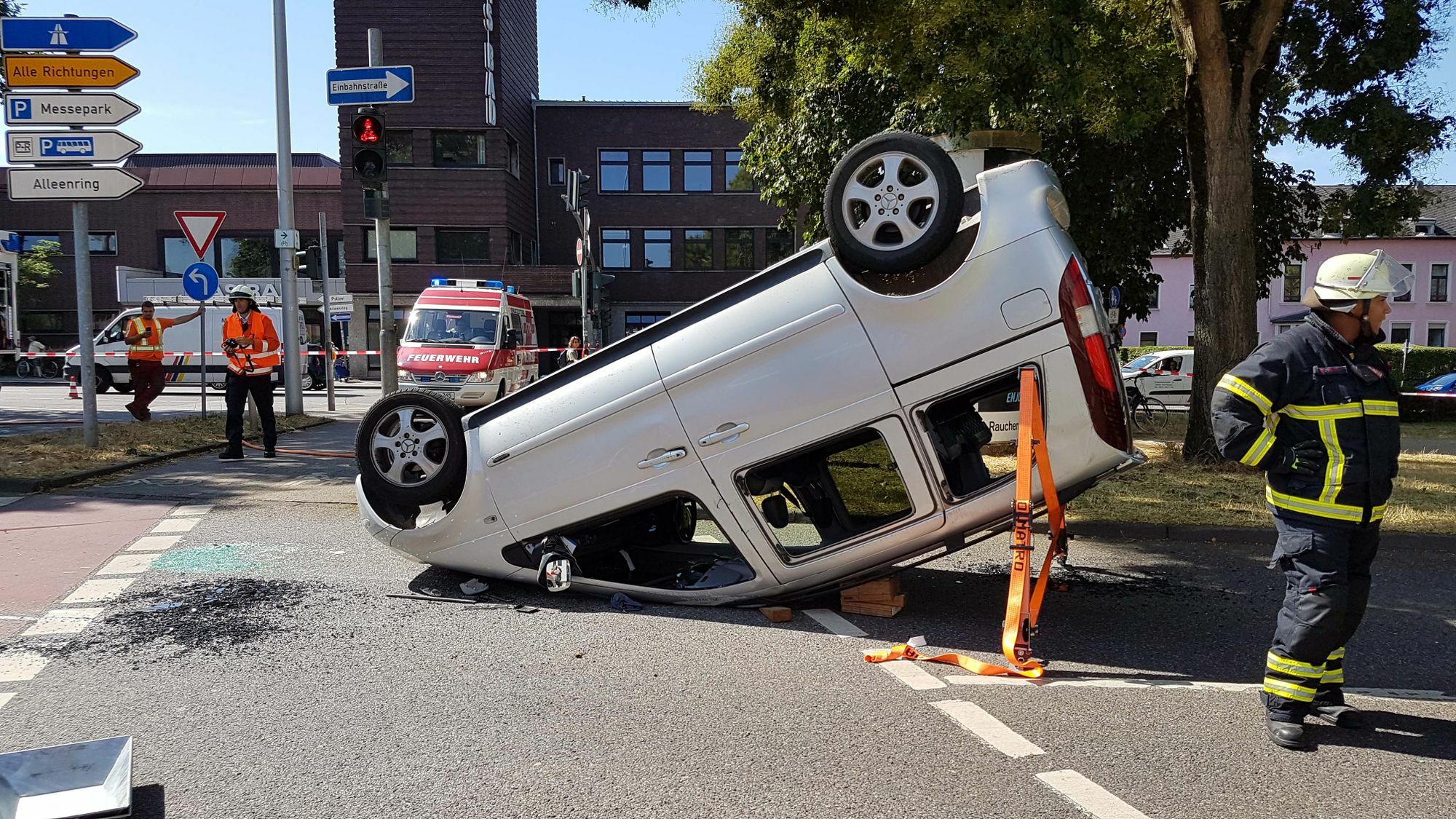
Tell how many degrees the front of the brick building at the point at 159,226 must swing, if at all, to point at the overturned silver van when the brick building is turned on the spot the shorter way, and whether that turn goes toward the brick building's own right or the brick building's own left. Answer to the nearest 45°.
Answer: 0° — it already faces it

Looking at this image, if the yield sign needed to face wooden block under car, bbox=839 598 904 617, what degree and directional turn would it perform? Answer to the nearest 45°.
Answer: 0° — it already faces it

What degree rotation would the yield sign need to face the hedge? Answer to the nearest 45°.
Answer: approximately 90° to its left

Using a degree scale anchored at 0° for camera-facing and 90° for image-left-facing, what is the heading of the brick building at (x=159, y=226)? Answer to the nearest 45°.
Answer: approximately 0°

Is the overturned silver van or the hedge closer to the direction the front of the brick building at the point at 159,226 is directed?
the overturned silver van

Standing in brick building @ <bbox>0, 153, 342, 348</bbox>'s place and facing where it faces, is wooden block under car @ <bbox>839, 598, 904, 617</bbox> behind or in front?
in front
